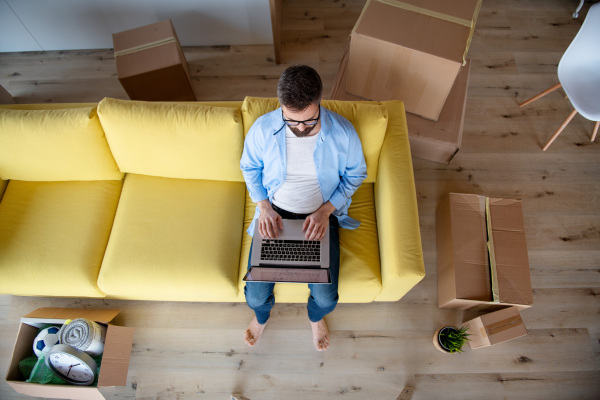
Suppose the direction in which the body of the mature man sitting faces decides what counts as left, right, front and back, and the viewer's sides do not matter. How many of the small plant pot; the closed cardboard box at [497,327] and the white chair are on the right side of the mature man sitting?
0

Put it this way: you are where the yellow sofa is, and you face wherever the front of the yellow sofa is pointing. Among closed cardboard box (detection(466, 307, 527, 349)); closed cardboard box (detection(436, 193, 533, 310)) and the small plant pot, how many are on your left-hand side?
3

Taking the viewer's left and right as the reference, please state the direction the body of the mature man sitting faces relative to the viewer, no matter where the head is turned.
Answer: facing the viewer

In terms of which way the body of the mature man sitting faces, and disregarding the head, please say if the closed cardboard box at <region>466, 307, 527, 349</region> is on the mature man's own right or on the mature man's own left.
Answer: on the mature man's own left

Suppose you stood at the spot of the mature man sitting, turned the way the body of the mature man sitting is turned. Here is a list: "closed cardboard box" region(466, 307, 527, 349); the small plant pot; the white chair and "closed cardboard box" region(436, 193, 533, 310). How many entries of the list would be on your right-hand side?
0

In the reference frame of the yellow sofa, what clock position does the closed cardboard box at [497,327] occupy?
The closed cardboard box is roughly at 9 o'clock from the yellow sofa.

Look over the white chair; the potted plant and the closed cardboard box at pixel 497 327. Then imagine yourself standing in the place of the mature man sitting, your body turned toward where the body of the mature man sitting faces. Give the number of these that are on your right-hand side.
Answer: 0

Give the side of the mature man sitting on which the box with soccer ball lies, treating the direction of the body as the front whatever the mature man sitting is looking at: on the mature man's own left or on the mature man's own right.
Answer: on the mature man's own right

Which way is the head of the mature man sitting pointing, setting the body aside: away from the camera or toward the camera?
toward the camera

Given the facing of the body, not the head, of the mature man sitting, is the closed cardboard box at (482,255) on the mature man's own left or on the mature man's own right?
on the mature man's own left

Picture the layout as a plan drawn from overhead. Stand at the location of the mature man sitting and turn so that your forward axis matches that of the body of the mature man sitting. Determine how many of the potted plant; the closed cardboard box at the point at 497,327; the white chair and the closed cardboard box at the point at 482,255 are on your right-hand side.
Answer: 0

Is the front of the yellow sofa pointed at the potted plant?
no

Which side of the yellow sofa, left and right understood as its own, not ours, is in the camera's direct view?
front
